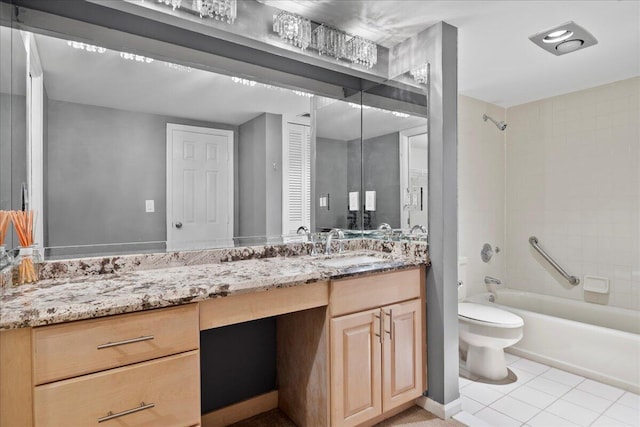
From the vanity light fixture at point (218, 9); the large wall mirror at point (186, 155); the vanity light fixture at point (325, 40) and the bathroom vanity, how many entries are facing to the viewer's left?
0

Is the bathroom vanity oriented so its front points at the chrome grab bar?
no

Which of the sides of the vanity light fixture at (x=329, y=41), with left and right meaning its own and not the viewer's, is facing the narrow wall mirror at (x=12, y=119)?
right

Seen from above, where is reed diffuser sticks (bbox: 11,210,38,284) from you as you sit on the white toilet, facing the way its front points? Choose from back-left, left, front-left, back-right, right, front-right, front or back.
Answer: right

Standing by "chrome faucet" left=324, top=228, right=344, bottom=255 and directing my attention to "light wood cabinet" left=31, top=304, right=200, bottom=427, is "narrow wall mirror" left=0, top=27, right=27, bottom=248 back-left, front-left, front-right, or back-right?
front-right

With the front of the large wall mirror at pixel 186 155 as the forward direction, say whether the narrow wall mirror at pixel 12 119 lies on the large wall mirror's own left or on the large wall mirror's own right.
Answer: on the large wall mirror's own right

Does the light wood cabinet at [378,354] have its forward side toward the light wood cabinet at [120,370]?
no
